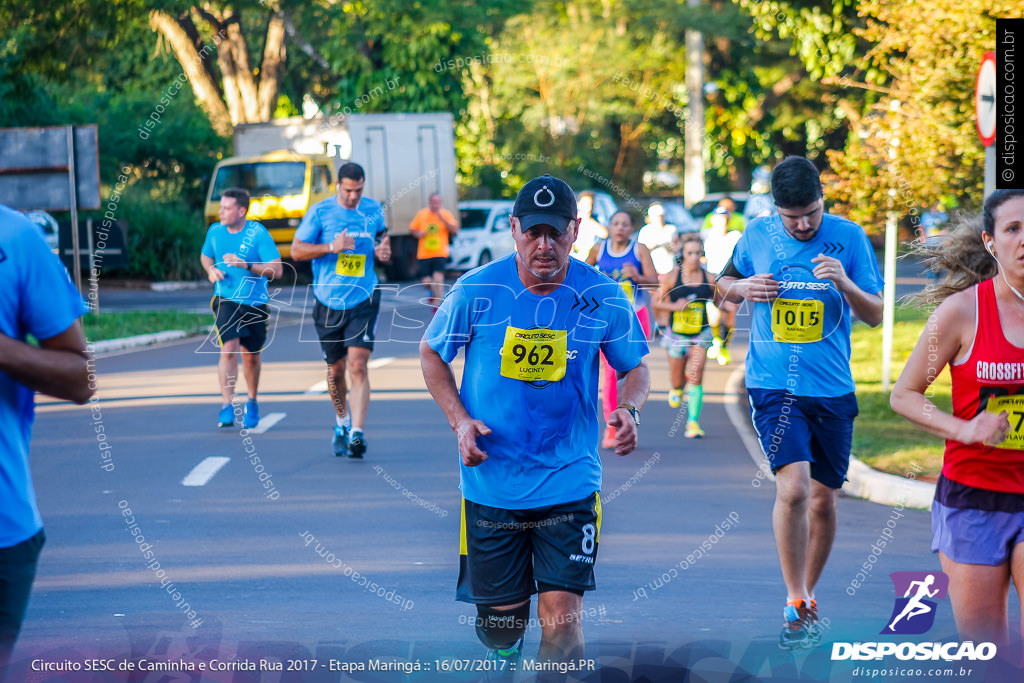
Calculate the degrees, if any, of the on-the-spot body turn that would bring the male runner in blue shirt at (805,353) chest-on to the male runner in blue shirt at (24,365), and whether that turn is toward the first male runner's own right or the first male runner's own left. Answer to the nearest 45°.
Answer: approximately 45° to the first male runner's own right

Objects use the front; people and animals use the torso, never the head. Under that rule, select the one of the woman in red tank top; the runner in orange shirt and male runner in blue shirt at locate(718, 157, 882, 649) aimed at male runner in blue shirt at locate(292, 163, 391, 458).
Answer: the runner in orange shirt

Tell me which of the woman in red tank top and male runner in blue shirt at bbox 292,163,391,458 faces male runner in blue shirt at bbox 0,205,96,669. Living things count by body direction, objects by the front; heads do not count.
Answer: male runner in blue shirt at bbox 292,163,391,458

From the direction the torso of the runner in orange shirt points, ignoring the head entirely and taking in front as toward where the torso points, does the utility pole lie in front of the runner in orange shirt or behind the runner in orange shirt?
behind

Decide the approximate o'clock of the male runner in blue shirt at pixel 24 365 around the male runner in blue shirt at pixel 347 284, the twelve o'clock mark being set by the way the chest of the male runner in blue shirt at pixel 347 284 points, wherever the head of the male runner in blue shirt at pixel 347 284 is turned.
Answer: the male runner in blue shirt at pixel 24 365 is roughly at 12 o'clock from the male runner in blue shirt at pixel 347 284.

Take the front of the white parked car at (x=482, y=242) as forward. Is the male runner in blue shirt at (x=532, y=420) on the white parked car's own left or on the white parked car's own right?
on the white parked car's own left

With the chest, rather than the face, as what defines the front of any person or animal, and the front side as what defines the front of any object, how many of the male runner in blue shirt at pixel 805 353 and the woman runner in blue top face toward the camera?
2

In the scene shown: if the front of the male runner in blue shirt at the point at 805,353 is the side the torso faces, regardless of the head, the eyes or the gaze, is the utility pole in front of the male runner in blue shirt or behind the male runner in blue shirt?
behind

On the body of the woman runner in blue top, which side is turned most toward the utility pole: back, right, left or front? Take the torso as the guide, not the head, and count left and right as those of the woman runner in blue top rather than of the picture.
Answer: back
